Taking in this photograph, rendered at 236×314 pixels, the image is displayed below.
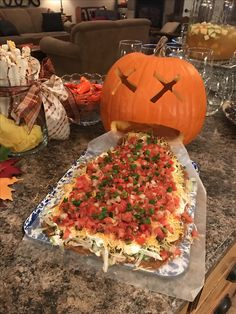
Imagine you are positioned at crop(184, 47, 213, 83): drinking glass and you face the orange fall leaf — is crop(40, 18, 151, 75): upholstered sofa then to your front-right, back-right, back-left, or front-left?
back-right

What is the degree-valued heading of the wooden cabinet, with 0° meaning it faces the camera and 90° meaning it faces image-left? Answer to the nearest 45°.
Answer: approximately 315°

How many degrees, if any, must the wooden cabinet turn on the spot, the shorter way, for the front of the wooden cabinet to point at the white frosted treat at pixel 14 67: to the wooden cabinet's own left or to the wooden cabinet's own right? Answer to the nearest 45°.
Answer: approximately 135° to the wooden cabinet's own right

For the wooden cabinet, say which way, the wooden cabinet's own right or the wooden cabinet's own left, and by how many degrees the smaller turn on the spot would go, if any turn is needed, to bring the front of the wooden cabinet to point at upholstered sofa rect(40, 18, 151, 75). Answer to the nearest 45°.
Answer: approximately 180°

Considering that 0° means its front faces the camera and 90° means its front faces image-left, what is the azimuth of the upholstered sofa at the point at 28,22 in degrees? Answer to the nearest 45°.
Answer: approximately 0°

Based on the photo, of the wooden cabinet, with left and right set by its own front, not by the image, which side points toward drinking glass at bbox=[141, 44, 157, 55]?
back

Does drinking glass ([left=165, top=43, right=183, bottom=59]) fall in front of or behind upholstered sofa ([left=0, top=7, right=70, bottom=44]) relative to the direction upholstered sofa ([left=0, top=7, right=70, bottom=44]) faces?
in front

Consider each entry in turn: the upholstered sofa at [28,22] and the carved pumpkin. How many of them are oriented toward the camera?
2
